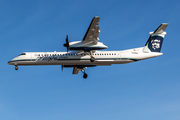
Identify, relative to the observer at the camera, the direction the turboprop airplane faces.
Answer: facing to the left of the viewer
